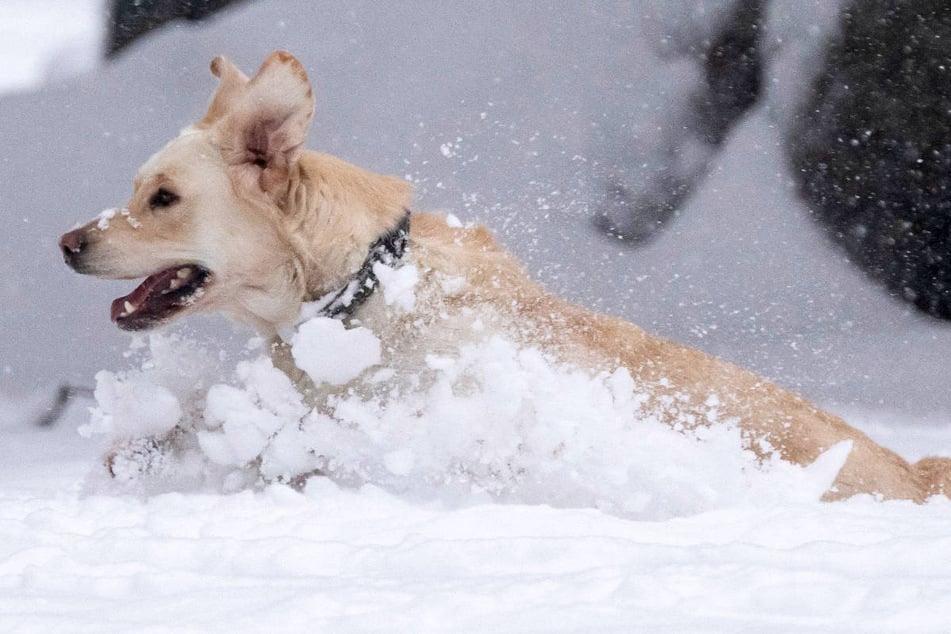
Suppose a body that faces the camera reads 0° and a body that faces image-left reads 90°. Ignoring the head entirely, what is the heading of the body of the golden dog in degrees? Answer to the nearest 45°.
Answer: approximately 90°
